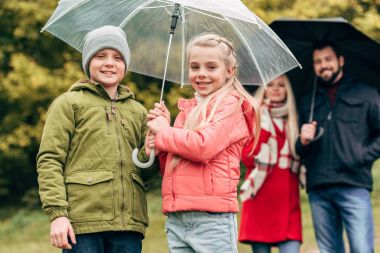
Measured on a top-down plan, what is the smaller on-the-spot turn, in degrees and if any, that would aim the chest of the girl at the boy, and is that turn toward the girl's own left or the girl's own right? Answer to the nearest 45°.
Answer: approximately 45° to the girl's own right

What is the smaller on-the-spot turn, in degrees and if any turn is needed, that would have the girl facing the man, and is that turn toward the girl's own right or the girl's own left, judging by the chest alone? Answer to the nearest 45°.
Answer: approximately 180°

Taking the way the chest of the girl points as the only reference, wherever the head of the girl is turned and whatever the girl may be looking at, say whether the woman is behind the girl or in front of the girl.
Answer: behind

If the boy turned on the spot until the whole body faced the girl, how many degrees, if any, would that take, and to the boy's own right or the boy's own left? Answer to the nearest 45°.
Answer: approximately 45° to the boy's own left

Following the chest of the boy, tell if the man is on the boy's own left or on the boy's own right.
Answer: on the boy's own left

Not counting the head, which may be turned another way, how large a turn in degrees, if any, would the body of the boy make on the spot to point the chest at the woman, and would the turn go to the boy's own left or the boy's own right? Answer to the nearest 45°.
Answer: approximately 90° to the boy's own left

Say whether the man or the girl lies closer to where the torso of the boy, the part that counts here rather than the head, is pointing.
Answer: the girl

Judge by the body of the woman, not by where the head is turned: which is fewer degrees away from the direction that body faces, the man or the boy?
the boy

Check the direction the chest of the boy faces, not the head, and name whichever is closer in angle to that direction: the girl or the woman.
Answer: the girl

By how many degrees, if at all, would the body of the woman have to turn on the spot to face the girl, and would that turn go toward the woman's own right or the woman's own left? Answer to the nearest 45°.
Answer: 0° — they already face them

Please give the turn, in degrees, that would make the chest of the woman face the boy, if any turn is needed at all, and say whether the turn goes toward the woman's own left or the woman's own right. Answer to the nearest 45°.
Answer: approximately 45° to the woman's own right
